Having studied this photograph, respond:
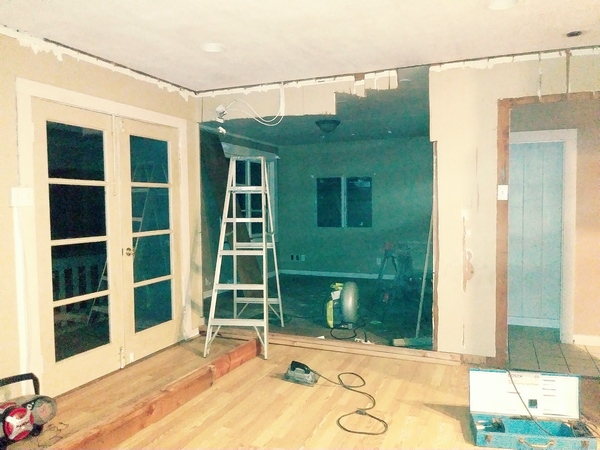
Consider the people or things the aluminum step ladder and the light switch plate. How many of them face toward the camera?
2

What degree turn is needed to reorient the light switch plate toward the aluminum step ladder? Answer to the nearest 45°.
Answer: approximately 90° to its right

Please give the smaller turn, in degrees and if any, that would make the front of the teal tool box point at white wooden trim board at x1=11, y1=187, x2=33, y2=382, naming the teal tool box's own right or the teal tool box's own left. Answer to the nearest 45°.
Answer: approximately 45° to the teal tool box's own right

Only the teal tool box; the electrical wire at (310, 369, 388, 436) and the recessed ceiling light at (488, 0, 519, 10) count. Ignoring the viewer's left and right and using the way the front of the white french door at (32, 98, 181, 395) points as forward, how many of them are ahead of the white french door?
3

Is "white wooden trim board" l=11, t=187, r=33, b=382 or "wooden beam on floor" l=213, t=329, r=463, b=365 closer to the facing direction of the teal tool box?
the white wooden trim board

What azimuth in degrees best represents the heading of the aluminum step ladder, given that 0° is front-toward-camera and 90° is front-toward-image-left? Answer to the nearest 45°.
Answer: approximately 0°

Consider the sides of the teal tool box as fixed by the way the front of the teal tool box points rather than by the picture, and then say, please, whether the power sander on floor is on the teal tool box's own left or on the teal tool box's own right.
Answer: on the teal tool box's own right

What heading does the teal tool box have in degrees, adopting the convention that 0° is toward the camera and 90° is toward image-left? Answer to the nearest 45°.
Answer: approximately 0°

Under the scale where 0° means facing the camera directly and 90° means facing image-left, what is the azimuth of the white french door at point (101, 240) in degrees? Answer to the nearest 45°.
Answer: approximately 315°

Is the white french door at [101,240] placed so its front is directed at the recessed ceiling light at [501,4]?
yes
